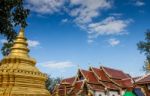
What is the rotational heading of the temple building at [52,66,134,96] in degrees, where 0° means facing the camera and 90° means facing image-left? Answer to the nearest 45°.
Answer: approximately 45°

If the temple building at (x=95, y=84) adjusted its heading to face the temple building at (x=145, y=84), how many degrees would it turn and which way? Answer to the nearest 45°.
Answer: approximately 135° to its left

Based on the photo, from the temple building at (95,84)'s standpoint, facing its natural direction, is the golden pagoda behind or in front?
in front
